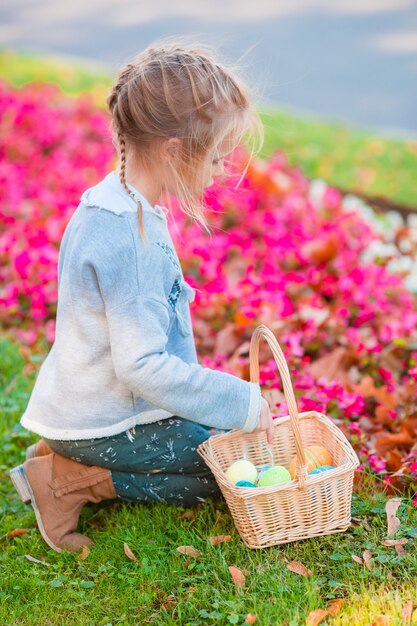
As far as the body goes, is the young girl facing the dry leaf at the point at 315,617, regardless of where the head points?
no

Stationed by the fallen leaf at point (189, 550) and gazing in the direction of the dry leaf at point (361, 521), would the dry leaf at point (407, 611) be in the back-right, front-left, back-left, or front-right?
front-right

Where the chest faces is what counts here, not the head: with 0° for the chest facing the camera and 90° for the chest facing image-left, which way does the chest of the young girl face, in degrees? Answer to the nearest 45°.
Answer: approximately 270°

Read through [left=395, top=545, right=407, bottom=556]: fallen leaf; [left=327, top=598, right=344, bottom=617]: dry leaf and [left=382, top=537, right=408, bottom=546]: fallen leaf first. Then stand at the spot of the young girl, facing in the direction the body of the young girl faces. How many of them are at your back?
0

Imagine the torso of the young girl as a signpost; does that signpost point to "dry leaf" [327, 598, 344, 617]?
no

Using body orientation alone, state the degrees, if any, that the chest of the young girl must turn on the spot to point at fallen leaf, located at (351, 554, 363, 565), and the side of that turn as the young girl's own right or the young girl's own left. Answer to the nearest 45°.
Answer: approximately 45° to the young girl's own right

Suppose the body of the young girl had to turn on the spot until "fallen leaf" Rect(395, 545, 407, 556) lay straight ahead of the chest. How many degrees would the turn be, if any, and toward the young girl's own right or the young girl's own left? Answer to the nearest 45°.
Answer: approximately 45° to the young girl's own right

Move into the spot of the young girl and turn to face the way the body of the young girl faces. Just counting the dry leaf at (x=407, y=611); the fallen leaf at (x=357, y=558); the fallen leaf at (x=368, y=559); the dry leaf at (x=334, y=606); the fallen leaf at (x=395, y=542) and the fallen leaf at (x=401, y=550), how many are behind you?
0

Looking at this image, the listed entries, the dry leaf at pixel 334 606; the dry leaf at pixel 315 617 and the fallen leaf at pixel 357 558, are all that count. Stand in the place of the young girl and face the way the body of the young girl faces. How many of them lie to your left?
0

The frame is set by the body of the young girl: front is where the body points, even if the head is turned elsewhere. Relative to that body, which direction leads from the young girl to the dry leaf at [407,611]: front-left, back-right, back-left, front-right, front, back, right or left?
front-right

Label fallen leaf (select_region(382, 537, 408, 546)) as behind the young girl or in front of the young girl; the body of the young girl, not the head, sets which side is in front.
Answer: in front

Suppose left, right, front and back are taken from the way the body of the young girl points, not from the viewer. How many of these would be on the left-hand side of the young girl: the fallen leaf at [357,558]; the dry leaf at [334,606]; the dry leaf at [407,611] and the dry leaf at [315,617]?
0
